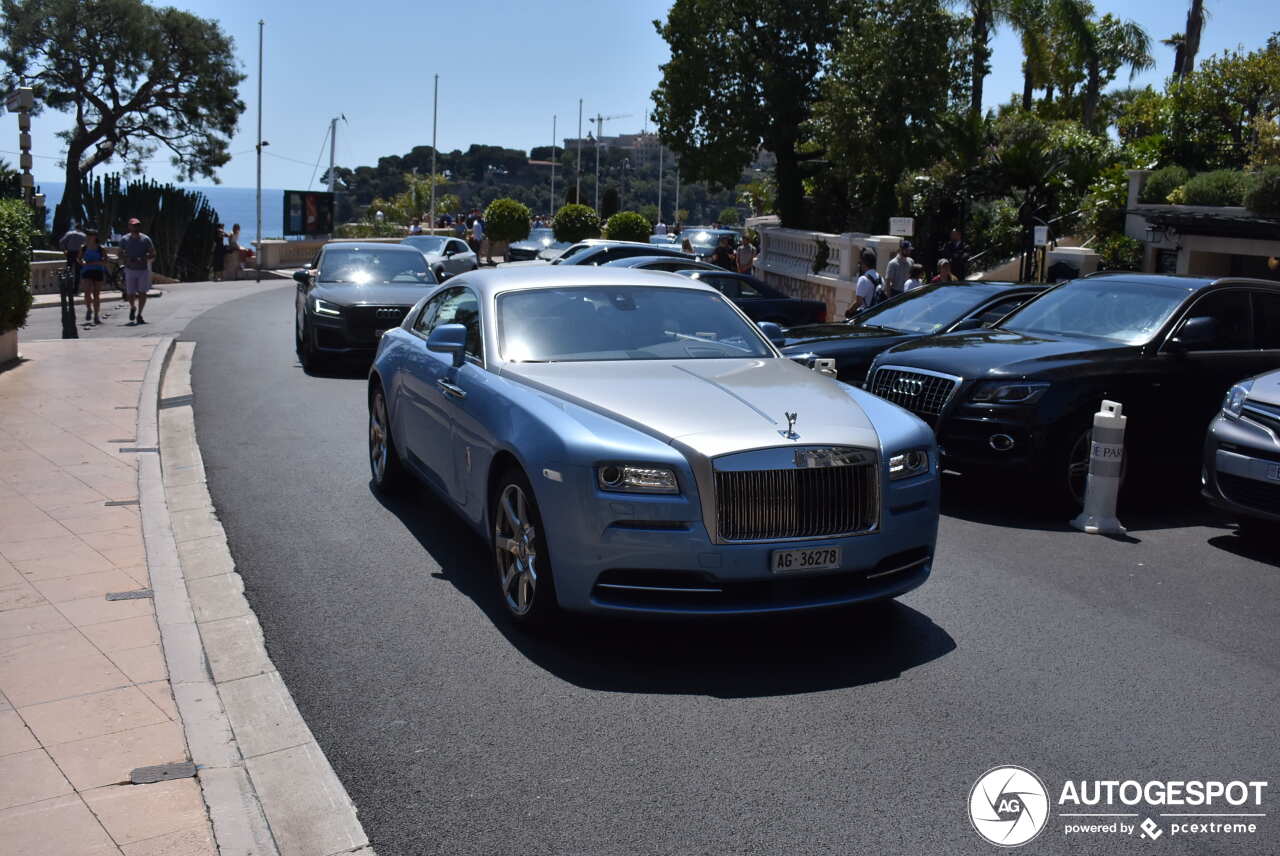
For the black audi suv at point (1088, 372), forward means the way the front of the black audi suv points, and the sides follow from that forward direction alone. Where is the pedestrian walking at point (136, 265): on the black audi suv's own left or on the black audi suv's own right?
on the black audi suv's own right

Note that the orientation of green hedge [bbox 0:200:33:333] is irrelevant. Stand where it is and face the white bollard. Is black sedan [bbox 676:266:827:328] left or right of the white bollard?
left

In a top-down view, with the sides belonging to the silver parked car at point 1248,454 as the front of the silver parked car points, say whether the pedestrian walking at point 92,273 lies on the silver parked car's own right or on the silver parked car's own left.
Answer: on the silver parked car's own right

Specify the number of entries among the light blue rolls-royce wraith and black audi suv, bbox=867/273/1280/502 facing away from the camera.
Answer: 0

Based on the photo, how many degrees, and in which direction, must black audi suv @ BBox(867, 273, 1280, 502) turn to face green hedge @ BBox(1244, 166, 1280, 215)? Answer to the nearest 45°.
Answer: approximately 135° to its right

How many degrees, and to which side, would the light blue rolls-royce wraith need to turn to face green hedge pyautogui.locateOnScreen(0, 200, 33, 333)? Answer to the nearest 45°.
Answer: approximately 180°

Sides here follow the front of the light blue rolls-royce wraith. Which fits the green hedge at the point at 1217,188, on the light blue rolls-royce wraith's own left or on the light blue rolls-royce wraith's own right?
on the light blue rolls-royce wraith's own left

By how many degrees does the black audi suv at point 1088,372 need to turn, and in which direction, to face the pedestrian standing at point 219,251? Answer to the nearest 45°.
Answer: approximately 90° to its right

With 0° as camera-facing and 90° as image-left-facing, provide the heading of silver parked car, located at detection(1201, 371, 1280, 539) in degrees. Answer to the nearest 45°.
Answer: approximately 45°

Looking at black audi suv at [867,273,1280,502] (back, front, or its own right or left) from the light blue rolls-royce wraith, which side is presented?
front

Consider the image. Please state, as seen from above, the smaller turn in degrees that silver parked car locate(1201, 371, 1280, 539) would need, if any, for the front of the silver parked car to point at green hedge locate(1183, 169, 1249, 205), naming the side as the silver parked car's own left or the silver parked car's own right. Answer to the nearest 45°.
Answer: approximately 135° to the silver parked car's own right

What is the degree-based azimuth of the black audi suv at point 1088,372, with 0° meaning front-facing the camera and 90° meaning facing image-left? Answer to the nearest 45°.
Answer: approximately 45°

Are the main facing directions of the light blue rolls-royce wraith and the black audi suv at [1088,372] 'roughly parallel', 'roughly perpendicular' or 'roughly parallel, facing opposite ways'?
roughly perpendicular
